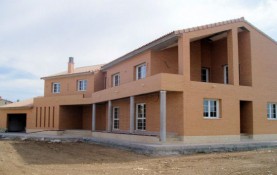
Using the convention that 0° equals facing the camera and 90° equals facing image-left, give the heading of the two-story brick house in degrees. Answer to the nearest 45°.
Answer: approximately 45°
